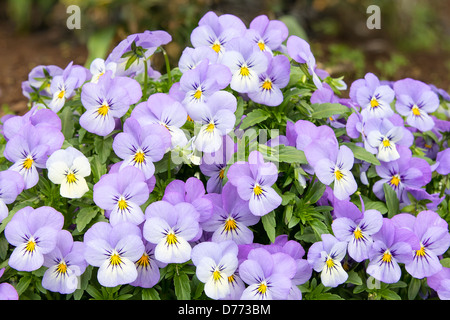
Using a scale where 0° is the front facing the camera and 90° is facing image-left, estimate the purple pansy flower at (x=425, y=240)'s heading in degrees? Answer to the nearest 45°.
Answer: approximately 0°

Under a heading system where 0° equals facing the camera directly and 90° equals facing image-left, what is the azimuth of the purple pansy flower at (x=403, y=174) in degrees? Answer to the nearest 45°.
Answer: approximately 0°

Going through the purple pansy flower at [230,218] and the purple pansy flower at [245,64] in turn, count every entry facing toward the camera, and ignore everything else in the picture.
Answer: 2
